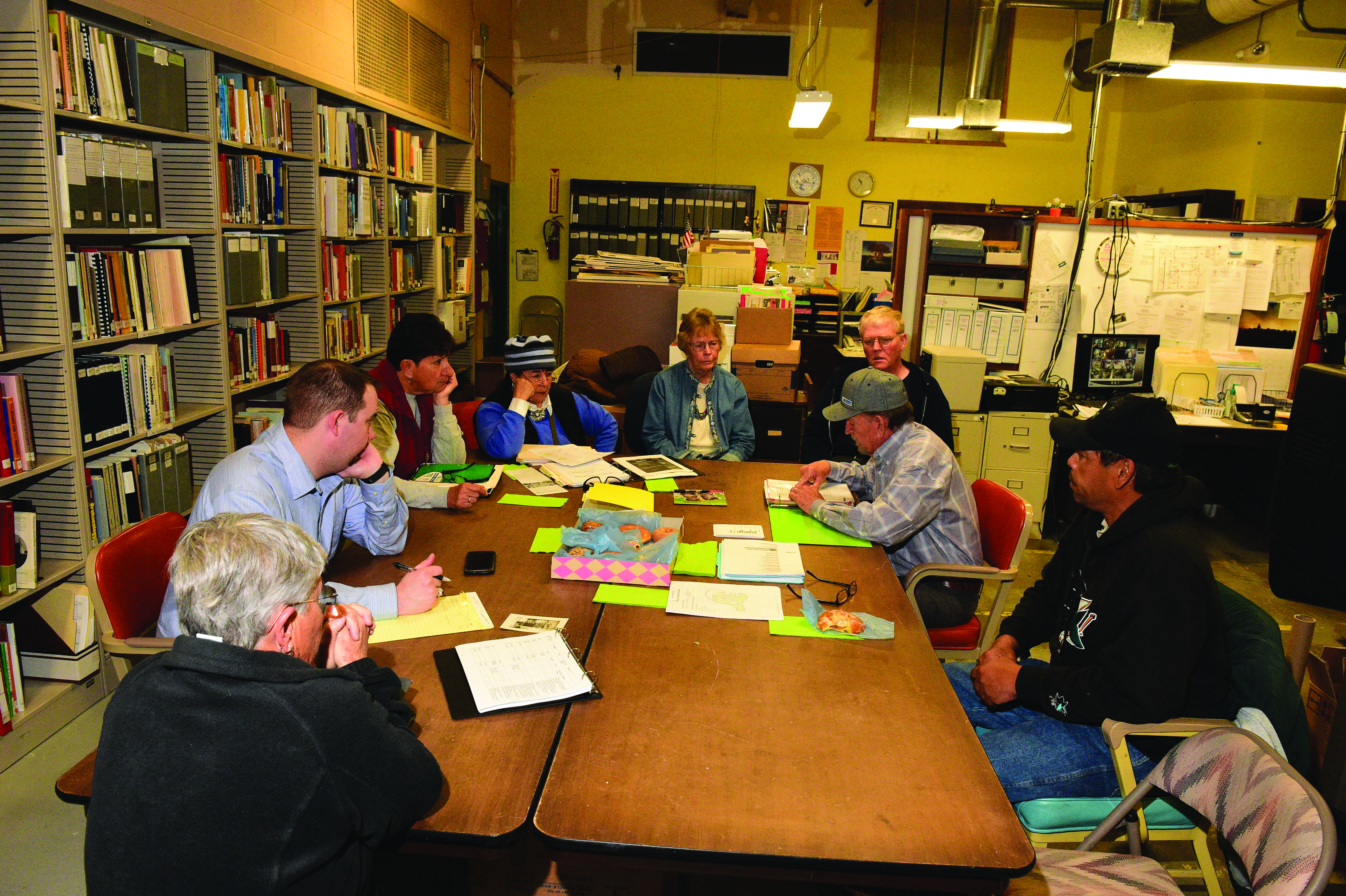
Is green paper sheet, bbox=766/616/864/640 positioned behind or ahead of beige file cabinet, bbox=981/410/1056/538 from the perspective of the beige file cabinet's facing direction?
ahead

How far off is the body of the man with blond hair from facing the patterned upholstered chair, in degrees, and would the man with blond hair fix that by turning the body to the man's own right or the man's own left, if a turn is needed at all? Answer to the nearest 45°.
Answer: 0° — they already face it

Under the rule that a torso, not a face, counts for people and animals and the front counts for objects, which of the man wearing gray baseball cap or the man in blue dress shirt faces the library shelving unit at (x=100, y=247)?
the man wearing gray baseball cap

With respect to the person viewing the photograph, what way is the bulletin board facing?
facing the viewer

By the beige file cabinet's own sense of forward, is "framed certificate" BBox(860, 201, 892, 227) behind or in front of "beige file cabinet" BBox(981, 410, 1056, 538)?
behind

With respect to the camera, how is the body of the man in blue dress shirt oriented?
to the viewer's right

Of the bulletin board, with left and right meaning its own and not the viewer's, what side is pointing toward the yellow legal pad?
front

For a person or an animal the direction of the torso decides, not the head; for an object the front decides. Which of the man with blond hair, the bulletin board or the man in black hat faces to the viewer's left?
the man in black hat

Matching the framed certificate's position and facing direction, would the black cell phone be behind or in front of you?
in front

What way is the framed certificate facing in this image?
toward the camera

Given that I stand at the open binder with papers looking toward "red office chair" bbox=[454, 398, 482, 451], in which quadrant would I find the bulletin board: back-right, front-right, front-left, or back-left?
front-right

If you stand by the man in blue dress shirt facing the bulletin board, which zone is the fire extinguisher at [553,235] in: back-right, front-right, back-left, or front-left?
front-left

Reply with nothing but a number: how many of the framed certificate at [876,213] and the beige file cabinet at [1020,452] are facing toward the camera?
2

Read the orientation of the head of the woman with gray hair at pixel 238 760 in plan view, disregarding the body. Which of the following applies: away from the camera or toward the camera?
away from the camera

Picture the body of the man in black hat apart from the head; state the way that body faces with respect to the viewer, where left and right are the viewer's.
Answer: facing to the left of the viewer

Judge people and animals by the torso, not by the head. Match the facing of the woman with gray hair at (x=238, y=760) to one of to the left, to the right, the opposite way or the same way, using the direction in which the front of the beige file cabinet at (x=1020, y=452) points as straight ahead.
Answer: the opposite way

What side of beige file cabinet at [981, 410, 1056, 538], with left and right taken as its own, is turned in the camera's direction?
front

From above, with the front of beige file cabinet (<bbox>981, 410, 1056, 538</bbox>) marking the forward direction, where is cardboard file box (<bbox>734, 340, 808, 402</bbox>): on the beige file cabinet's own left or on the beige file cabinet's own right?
on the beige file cabinet's own right

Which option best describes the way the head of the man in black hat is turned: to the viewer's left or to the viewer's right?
to the viewer's left

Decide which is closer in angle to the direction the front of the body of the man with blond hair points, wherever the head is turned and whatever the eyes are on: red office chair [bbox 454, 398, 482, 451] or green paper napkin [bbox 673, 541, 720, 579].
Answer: the green paper napkin
